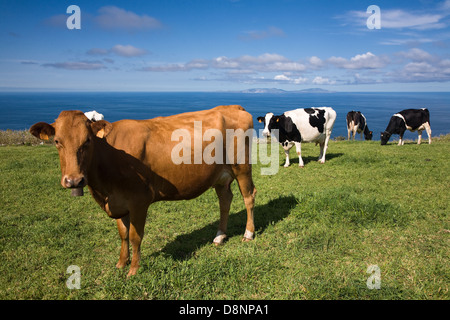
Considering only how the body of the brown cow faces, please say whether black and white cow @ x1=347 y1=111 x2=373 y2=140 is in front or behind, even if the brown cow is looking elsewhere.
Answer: behind

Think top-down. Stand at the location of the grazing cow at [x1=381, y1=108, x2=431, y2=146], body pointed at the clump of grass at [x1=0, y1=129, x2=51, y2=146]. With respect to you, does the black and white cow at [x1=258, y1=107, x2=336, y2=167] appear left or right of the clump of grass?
left

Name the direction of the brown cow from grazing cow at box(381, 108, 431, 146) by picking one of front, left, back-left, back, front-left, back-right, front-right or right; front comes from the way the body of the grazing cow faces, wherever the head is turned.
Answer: left

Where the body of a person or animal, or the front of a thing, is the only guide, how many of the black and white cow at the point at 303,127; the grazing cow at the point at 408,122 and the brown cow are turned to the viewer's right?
0

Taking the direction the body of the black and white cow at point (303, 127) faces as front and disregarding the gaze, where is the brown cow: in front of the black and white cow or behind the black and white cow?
in front

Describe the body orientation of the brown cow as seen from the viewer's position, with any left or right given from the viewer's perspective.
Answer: facing the viewer and to the left of the viewer

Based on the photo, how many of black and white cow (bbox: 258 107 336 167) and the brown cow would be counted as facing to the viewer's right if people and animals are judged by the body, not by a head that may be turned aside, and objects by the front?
0

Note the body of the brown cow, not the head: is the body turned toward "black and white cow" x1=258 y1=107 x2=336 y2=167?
no

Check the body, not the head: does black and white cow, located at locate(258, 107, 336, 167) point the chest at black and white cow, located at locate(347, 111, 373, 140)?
no

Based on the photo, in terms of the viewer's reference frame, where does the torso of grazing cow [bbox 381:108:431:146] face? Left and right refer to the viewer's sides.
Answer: facing to the left of the viewer
